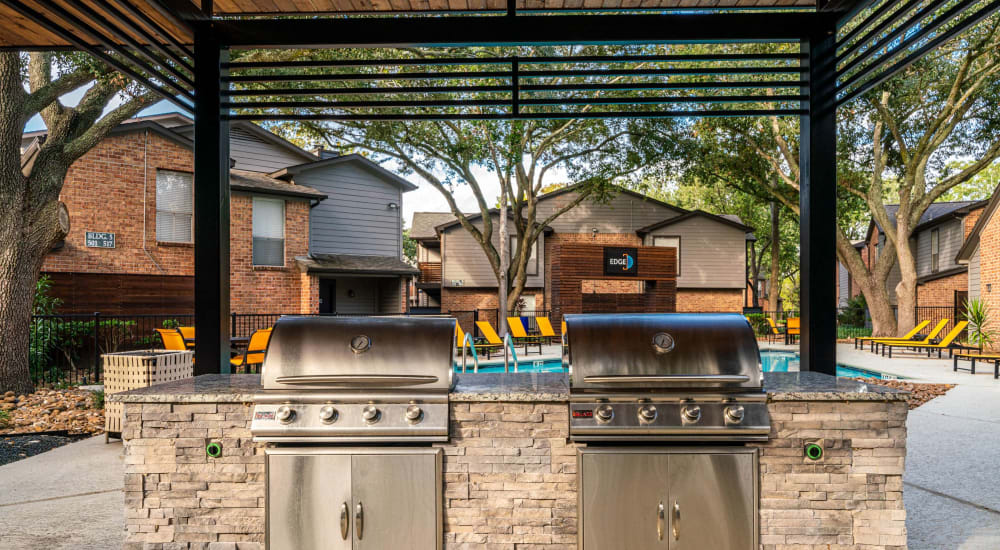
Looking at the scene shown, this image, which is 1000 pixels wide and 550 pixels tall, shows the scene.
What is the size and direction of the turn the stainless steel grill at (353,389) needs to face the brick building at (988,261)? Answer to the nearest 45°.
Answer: approximately 135° to its left

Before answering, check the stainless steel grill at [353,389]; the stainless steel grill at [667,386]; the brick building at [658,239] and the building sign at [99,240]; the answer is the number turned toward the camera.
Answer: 4

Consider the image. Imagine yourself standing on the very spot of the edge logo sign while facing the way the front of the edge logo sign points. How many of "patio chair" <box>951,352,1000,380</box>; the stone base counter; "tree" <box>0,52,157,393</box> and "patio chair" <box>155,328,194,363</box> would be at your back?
0

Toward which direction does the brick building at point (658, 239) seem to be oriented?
toward the camera

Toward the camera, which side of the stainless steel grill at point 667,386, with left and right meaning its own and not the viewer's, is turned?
front

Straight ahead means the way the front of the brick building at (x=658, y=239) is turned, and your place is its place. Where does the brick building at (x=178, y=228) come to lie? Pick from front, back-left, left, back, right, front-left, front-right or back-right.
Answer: front-right

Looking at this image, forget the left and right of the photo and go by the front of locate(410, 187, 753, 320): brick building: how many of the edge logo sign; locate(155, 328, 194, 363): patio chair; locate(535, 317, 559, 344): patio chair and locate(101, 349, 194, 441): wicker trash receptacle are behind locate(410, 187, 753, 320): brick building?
0

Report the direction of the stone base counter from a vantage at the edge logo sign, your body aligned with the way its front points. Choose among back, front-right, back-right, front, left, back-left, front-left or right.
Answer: front

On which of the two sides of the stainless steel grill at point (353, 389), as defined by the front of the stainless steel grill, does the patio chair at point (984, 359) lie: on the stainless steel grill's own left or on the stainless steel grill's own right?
on the stainless steel grill's own left

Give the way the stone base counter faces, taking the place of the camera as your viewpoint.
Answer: facing the viewer

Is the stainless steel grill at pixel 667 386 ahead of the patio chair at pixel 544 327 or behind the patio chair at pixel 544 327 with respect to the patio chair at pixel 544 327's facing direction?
ahead

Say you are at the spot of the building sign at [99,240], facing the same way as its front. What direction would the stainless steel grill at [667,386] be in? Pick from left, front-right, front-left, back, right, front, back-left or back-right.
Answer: front

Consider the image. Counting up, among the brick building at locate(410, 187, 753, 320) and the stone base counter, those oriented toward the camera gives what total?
2

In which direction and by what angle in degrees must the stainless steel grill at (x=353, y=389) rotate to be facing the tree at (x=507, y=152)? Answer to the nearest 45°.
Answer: approximately 180°

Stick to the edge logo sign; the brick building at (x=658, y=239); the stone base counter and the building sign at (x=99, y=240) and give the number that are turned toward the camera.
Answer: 4

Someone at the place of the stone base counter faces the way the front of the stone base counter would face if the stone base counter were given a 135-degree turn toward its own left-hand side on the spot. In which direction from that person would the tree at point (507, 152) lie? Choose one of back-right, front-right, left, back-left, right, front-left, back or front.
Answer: front-left

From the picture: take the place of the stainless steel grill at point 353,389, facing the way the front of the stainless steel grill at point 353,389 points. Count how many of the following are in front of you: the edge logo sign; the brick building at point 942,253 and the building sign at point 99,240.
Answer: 0

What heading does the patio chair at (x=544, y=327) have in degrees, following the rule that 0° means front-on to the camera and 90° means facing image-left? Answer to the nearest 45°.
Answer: approximately 315°
